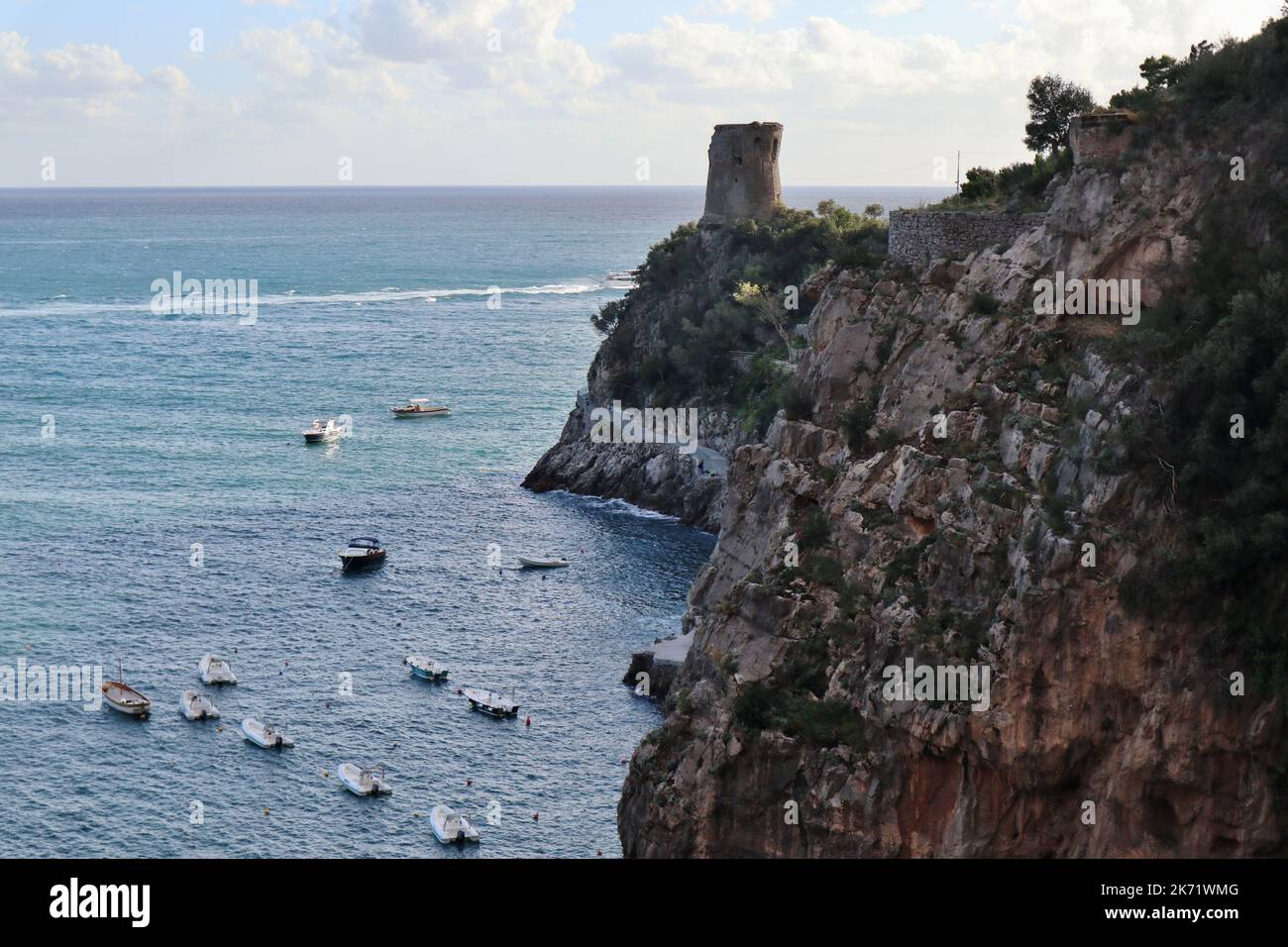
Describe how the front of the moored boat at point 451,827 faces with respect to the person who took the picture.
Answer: facing away from the viewer and to the left of the viewer
